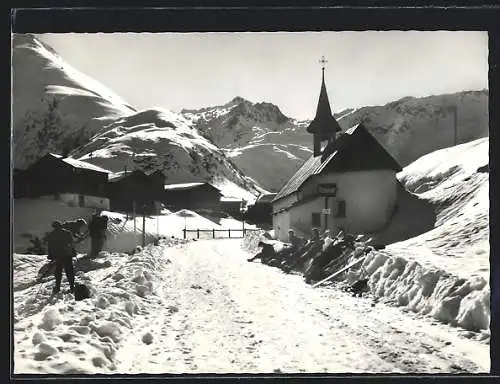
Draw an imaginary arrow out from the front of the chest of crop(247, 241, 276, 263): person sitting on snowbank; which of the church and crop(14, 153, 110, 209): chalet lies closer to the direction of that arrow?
the chalet

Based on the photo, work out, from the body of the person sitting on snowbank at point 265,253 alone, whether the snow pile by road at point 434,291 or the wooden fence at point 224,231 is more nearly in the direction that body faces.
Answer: the wooden fence

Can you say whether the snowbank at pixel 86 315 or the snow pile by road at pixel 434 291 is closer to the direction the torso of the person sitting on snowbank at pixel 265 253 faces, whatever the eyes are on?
the snowbank

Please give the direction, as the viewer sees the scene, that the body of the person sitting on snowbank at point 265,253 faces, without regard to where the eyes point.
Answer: to the viewer's left

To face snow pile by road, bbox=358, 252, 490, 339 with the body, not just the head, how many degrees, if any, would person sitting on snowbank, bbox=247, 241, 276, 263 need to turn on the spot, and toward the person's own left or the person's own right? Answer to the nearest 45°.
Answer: approximately 135° to the person's own left
